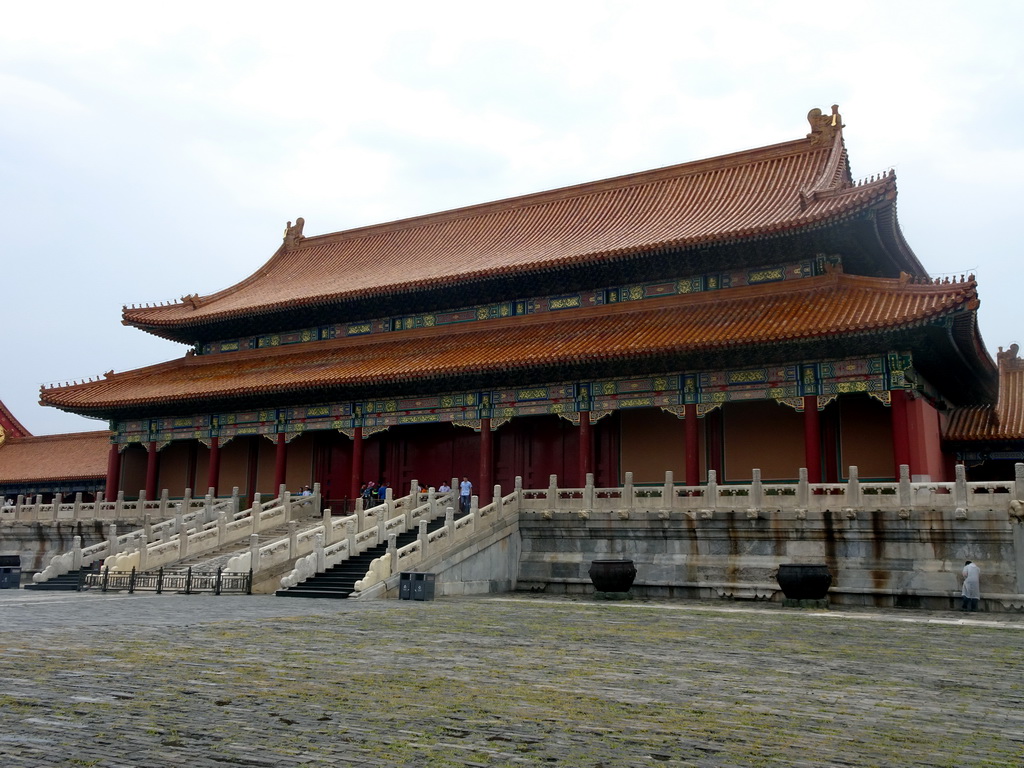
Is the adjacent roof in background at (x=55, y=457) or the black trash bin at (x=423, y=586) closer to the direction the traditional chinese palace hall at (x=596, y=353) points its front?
the black trash bin

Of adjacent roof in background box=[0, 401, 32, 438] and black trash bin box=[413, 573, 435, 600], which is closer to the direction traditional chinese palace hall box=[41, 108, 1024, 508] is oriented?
the black trash bin

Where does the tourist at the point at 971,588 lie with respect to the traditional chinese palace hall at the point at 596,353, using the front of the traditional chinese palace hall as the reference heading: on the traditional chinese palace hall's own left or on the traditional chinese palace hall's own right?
on the traditional chinese palace hall's own left

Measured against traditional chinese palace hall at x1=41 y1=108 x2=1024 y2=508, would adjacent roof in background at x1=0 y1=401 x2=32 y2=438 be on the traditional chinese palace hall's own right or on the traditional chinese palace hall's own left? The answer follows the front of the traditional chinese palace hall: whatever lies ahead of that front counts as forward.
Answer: on the traditional chinese palace hall's own right

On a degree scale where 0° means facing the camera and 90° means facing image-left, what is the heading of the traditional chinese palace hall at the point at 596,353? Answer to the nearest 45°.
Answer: approximately 45°

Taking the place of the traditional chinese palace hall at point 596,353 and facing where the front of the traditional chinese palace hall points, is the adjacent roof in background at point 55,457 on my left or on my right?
on my right

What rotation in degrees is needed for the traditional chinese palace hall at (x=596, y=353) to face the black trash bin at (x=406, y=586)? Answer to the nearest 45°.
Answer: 0° — it already faces it
